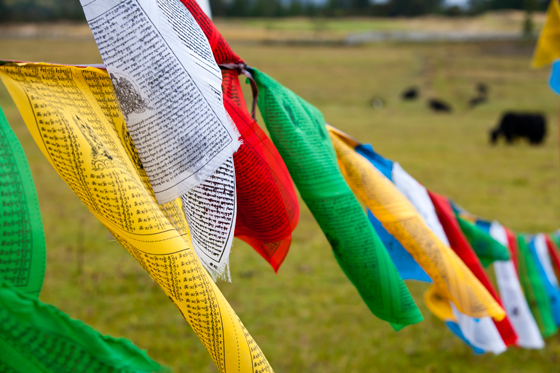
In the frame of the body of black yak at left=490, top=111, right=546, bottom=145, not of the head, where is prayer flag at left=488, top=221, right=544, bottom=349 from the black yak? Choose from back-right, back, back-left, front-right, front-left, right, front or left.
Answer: left

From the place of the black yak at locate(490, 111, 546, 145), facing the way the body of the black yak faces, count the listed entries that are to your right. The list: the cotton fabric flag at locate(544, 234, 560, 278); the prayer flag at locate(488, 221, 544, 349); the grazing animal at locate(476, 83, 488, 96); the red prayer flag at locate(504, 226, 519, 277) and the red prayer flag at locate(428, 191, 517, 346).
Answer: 1

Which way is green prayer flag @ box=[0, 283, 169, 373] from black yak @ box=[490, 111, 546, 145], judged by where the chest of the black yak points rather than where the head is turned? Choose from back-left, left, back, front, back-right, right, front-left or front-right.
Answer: left

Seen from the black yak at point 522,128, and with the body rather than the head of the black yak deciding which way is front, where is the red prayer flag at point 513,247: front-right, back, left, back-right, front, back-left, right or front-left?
left

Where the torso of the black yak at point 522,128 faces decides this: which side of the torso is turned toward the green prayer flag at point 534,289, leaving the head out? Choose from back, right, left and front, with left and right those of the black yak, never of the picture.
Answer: left

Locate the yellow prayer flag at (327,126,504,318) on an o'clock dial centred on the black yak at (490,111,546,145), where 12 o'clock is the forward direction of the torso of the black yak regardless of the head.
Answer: The yellow prayer flag is roughly at 9 o'clock from the black yak.

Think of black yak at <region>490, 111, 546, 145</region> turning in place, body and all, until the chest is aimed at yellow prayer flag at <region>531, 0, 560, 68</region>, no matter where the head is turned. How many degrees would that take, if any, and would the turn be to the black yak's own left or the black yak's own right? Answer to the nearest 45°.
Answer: approximately 90° to the black yak's own left

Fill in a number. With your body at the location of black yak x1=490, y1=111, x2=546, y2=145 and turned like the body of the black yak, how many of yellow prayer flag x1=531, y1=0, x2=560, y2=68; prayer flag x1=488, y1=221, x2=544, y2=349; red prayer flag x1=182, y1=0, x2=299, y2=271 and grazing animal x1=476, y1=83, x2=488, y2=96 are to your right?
1

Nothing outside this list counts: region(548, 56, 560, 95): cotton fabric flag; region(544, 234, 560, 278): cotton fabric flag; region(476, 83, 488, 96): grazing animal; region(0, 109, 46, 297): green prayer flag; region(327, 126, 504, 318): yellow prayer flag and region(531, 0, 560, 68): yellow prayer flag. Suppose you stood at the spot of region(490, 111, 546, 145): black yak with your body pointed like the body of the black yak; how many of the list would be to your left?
5

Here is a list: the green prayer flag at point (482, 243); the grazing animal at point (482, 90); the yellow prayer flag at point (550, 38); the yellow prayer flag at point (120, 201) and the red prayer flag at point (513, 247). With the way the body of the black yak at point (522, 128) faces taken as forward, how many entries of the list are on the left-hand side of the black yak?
4

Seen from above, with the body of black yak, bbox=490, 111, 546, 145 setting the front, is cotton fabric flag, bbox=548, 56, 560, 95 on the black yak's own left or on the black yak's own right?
on the black yak's own left

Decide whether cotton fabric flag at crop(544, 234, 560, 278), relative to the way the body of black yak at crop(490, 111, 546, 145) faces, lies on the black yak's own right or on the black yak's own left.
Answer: on the black yak's own left

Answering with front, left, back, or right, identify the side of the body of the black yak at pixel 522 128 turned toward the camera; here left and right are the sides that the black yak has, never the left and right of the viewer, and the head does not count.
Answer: left

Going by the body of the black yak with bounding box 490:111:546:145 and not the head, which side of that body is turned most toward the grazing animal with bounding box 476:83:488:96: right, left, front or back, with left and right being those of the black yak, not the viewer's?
right

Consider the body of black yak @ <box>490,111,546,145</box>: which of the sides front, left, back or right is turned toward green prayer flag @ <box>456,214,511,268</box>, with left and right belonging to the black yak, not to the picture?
left
